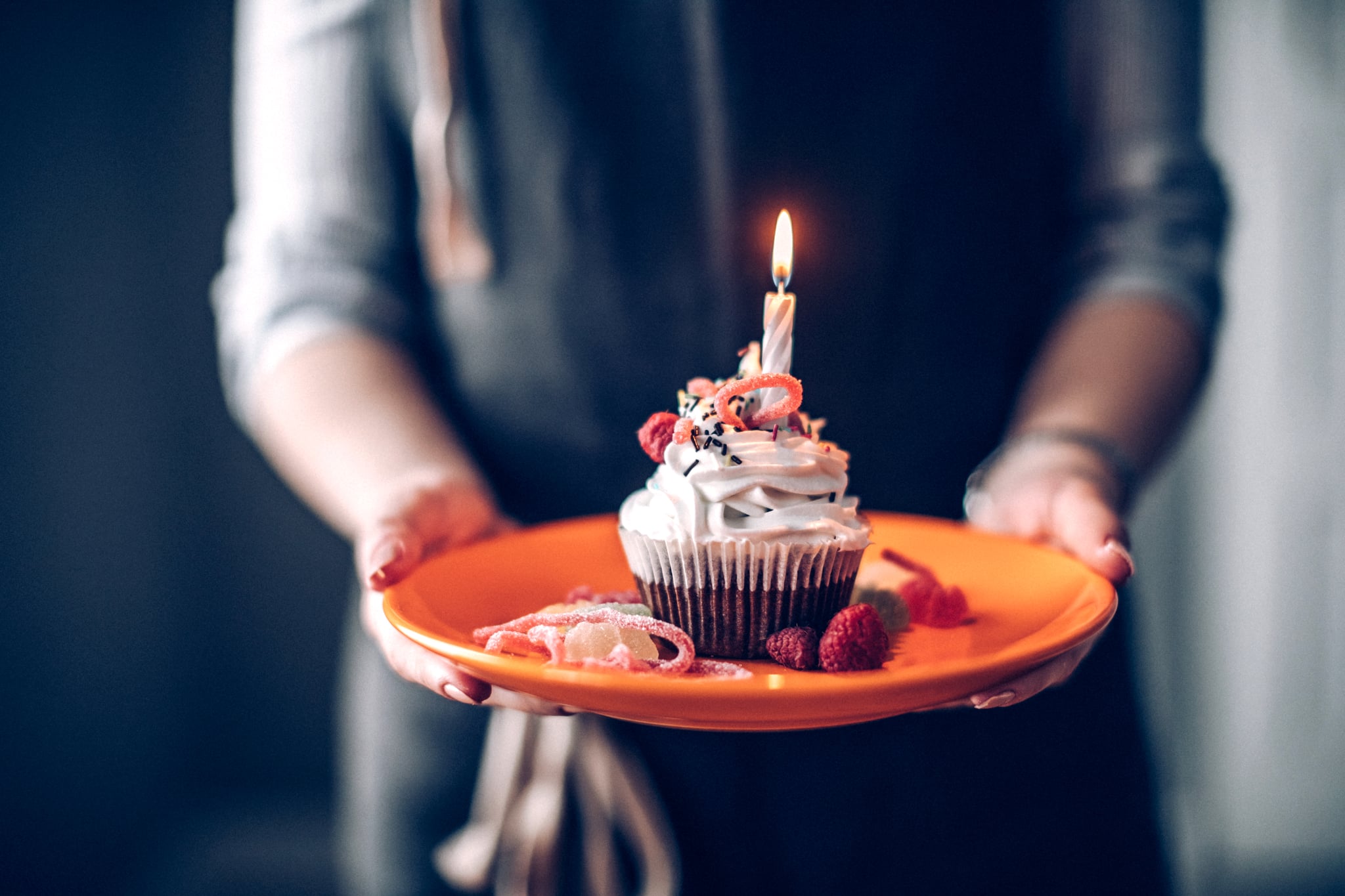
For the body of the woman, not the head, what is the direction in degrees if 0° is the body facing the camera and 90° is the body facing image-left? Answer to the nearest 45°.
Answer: approximately 0°
